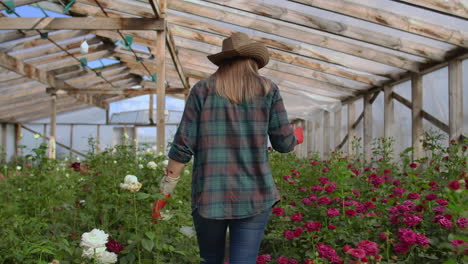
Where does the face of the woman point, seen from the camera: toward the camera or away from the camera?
away from the camera

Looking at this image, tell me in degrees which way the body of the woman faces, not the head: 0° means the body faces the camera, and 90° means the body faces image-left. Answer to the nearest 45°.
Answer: approximately 180°
